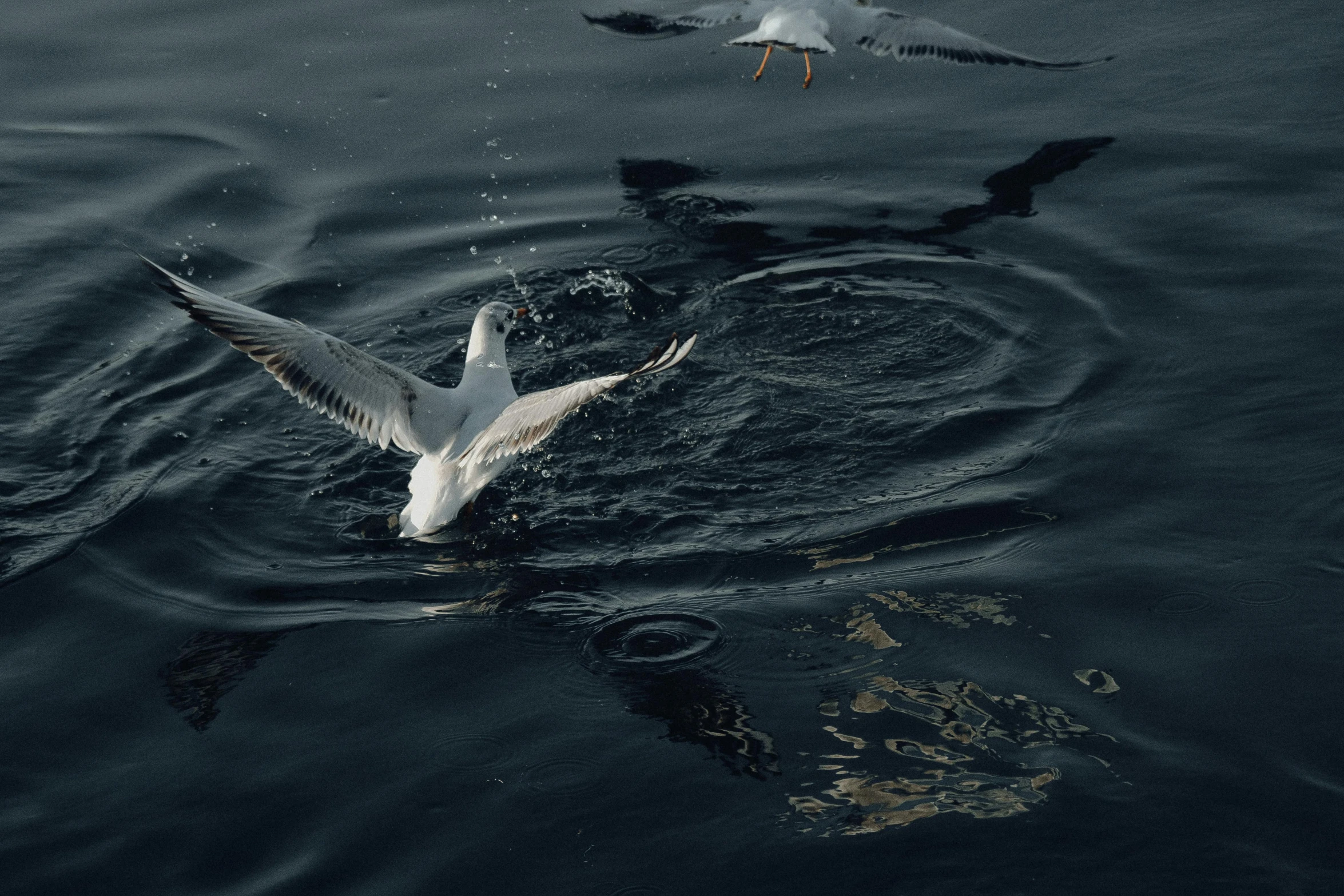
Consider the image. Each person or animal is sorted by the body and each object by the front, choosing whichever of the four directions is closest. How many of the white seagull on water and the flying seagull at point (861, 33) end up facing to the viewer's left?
0

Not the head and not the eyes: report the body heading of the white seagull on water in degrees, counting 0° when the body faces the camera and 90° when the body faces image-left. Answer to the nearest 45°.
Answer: approximately 225°

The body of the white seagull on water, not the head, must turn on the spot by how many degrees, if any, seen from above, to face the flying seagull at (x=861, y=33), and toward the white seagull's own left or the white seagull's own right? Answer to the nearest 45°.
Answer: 0° — it already faces it

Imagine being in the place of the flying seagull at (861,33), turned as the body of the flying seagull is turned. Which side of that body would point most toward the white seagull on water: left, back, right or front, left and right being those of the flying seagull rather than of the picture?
back

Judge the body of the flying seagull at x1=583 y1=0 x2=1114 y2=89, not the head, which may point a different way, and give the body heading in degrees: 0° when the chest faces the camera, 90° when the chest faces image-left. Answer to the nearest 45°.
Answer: approximately 180°
